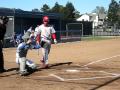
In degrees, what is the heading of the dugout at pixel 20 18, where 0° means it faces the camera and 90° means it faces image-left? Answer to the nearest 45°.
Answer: approximately 315°
